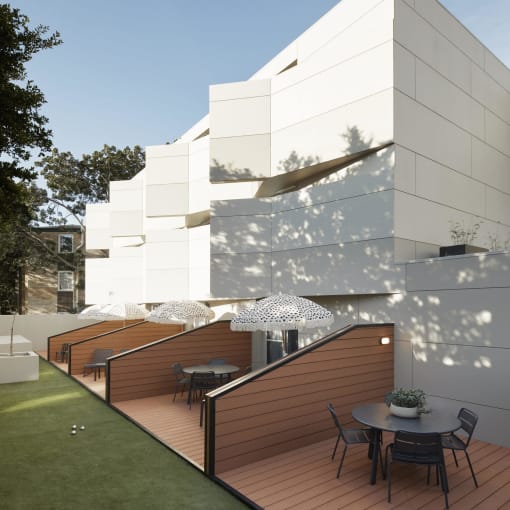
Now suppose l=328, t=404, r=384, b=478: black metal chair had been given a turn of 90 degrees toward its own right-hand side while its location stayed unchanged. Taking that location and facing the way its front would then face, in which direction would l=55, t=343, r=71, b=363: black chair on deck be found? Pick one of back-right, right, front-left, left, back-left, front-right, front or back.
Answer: back-right

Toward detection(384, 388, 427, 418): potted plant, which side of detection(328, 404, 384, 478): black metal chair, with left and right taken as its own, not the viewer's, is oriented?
front

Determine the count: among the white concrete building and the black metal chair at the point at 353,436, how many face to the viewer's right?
1

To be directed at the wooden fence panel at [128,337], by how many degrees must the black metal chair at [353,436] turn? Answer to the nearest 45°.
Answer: approximately 135° to its left

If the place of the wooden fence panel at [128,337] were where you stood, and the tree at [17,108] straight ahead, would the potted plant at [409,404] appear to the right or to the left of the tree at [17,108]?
left

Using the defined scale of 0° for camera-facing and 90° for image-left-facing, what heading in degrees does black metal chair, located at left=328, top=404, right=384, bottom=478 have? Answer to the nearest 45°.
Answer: approximately 270°
